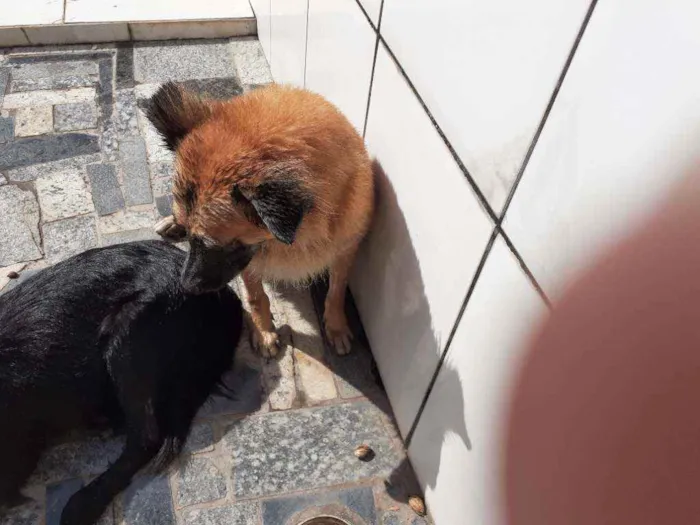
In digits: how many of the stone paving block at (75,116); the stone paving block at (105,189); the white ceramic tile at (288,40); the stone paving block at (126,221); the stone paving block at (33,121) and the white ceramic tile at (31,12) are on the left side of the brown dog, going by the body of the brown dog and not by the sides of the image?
0

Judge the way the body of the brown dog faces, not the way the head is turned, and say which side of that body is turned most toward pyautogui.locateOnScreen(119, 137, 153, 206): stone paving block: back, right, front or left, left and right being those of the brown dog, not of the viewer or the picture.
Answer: right

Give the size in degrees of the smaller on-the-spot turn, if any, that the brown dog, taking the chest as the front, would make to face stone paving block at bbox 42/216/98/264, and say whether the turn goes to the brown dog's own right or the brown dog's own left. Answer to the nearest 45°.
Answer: approximately 90° to the brown dog's own right

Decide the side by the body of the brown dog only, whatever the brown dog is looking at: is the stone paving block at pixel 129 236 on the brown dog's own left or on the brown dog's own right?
on the brown dog's own right

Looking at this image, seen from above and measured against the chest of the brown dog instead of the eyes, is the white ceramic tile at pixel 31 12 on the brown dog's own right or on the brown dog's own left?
on the brown dog's own right

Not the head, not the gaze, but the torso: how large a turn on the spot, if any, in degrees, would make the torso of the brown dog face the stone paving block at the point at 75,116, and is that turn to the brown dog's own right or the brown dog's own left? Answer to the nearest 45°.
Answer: approximately 90° to the brown dog's own right

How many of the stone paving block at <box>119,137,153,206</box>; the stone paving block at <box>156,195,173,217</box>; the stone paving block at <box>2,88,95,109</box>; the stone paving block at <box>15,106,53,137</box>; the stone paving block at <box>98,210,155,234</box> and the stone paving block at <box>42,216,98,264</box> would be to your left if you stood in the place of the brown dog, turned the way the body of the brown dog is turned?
0

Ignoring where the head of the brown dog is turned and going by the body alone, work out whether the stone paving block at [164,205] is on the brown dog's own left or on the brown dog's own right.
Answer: on the brown dog's own right

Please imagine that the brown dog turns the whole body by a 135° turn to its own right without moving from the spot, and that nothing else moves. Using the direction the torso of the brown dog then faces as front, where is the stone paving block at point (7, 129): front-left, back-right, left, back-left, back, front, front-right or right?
front-left

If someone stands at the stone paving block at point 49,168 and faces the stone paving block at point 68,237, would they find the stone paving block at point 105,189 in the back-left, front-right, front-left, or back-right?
front-left

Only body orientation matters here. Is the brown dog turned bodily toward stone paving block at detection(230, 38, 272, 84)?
no

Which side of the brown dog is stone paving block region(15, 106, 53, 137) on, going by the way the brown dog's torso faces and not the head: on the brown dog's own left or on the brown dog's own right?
on the brown dog's own right

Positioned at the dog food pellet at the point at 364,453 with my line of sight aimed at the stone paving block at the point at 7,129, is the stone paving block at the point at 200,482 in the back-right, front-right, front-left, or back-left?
front-left

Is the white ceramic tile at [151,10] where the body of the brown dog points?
no
